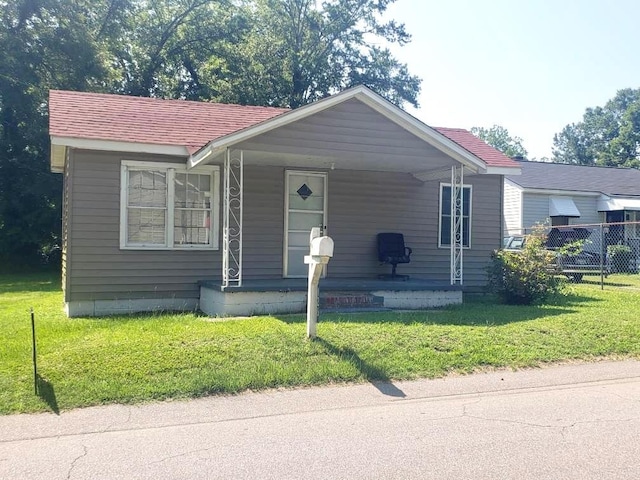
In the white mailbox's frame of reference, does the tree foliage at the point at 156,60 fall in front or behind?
behind

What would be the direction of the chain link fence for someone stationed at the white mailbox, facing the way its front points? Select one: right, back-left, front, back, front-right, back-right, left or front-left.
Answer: left

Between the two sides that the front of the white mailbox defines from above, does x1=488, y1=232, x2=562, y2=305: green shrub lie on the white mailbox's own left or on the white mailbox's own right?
on the white mailbox's own left

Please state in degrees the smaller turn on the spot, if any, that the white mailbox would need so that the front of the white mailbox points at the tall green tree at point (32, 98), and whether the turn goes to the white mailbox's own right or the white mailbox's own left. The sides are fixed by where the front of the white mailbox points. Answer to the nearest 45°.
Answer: approximately 180°

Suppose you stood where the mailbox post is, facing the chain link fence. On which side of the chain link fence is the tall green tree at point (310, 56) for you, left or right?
left

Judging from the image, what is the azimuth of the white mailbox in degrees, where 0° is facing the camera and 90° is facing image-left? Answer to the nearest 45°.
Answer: approximately 315°

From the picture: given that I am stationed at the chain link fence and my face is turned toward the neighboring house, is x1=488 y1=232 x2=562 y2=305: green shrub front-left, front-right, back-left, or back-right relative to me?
back-left

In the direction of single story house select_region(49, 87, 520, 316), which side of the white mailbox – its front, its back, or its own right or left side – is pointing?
back

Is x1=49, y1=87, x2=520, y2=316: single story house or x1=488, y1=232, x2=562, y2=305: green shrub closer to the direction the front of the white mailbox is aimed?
the green shrub
